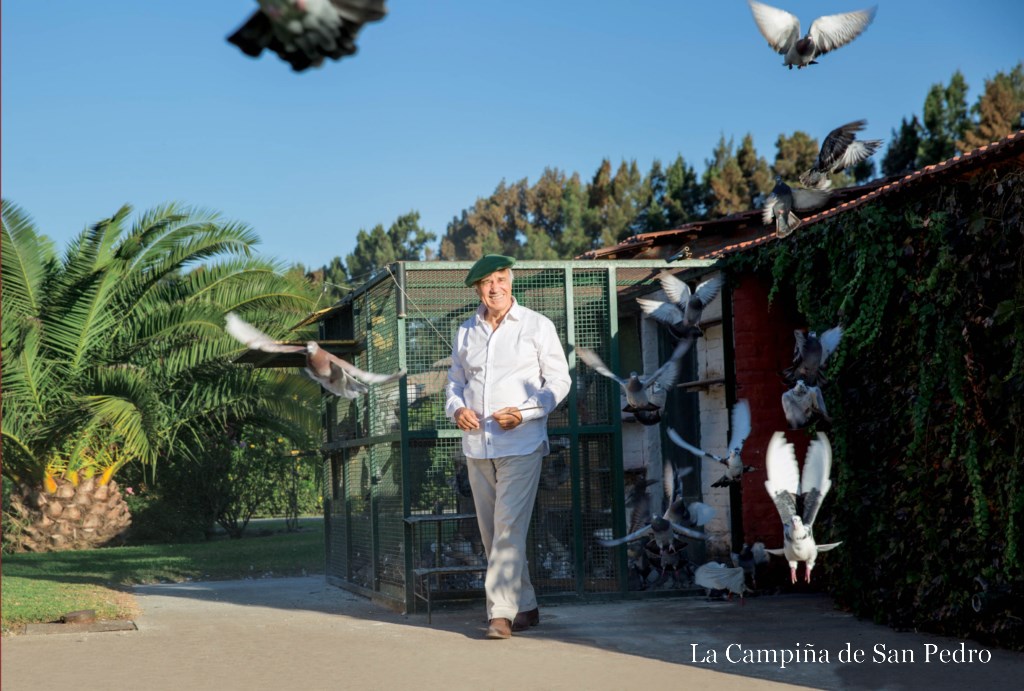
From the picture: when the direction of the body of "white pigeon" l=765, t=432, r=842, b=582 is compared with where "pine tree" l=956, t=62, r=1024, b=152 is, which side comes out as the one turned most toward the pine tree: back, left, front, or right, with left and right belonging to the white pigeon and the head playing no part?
back

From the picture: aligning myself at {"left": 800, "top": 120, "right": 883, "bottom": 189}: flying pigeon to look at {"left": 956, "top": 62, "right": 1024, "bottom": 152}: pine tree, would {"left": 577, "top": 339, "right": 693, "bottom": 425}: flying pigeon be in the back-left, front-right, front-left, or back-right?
back-left
